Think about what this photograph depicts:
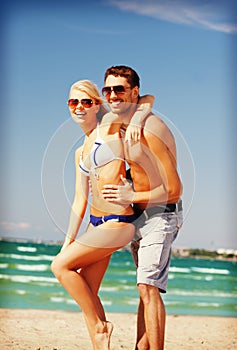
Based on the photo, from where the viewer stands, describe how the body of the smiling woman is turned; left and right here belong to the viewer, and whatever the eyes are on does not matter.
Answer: facing the viewer and to the left of the viewer
